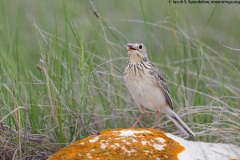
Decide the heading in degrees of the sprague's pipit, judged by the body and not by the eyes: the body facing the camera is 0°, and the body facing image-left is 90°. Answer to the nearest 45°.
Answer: approximately 45°
